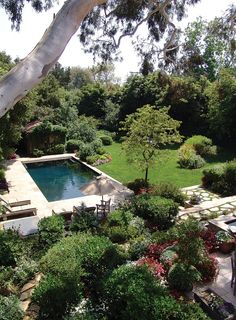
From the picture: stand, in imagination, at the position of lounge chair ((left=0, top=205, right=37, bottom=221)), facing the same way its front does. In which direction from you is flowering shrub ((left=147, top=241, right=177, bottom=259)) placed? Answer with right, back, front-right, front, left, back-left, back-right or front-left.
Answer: front-right

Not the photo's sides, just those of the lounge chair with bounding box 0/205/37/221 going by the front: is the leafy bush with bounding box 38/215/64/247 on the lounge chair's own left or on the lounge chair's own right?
on the lounge chair's own right

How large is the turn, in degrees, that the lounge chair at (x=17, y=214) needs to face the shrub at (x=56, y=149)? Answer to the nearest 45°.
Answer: approximately 90° to its left

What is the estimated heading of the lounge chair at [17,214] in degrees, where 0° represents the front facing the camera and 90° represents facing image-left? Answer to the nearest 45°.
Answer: approximately 270°

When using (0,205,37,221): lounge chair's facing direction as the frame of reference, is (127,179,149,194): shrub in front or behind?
in front

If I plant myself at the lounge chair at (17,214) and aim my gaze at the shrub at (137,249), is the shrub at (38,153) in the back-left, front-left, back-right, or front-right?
back-left

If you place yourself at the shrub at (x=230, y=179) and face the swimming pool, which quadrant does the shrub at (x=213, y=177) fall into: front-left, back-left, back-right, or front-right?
front-right

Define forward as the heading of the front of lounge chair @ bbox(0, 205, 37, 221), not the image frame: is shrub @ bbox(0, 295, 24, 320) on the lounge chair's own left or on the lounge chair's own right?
on the lounge chair's own right

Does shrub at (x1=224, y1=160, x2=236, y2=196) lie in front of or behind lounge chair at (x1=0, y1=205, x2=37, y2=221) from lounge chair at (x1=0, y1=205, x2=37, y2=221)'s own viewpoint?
in front

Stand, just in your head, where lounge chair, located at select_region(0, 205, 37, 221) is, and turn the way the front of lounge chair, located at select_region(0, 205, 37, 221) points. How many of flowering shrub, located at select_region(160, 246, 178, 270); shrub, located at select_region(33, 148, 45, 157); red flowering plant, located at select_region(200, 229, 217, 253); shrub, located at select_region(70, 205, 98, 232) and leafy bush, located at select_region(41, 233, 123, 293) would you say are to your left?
1

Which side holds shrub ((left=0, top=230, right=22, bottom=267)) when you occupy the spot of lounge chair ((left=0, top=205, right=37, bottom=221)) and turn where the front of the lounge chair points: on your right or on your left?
on your right

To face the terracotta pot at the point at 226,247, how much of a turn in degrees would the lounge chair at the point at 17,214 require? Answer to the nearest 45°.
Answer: approximately 45° to its right

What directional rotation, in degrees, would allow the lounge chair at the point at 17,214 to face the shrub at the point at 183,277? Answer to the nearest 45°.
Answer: approximately 45° to its right

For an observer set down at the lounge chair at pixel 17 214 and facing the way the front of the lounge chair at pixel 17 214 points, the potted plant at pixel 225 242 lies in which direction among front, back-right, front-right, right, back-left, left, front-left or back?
front-right

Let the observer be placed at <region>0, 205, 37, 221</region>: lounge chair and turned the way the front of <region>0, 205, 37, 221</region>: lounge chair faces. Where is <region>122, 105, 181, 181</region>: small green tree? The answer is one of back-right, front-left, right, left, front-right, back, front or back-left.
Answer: front

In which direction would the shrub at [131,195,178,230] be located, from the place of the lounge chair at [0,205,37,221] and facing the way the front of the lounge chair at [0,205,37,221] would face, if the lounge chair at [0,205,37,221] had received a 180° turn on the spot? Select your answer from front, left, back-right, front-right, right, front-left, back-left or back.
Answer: back-left

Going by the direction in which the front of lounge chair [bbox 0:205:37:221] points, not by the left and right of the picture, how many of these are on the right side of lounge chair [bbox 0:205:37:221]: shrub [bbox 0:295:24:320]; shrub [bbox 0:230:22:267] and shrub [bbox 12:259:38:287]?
3

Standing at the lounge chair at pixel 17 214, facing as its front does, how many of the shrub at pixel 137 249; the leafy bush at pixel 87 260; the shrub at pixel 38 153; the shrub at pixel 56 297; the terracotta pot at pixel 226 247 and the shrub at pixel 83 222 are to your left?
1
